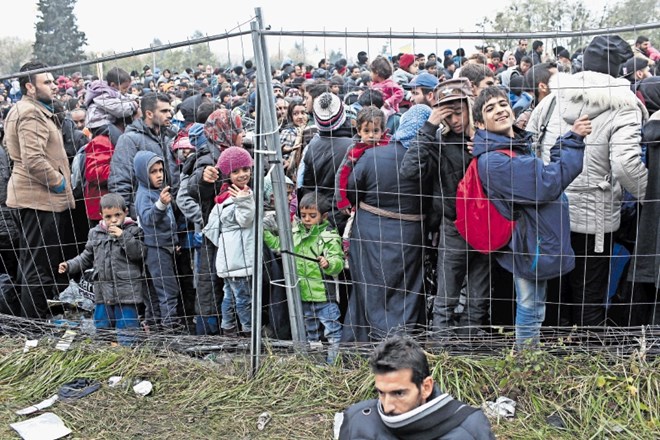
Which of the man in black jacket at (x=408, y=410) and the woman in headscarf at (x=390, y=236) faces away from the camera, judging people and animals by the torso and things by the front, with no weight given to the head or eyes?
the woman in headscarf

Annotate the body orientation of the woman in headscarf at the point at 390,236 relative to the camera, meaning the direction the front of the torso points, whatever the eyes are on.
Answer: away from the camera

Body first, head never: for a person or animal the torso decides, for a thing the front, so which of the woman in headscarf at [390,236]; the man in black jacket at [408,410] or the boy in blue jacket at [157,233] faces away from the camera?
the woman in headscarf

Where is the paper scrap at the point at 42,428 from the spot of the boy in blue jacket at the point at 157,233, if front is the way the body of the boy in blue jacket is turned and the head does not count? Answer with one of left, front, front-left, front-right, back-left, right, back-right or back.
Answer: right

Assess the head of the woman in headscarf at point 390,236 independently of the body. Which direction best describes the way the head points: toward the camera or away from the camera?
away from the camera

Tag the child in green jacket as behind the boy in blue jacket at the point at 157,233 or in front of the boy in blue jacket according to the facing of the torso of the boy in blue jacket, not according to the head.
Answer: in front

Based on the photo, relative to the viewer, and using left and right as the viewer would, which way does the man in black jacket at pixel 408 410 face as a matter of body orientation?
facing the viewer and to the left of the viewer

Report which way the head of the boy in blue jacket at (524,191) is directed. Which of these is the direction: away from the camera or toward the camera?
toward the camera

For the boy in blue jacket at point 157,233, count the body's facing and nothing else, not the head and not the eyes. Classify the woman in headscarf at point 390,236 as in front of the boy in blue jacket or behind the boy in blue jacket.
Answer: in front

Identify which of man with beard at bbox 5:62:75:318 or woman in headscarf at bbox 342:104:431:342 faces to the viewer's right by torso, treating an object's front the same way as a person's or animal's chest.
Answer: the man with beard

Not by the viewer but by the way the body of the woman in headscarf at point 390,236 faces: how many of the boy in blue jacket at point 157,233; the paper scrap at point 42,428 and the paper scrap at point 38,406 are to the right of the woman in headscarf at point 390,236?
0
